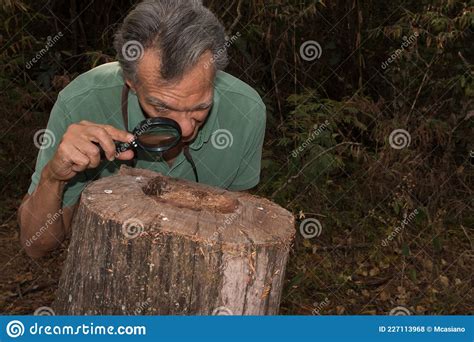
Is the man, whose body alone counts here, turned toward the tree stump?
yes

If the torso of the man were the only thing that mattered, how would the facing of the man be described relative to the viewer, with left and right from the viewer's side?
facing the viewer
